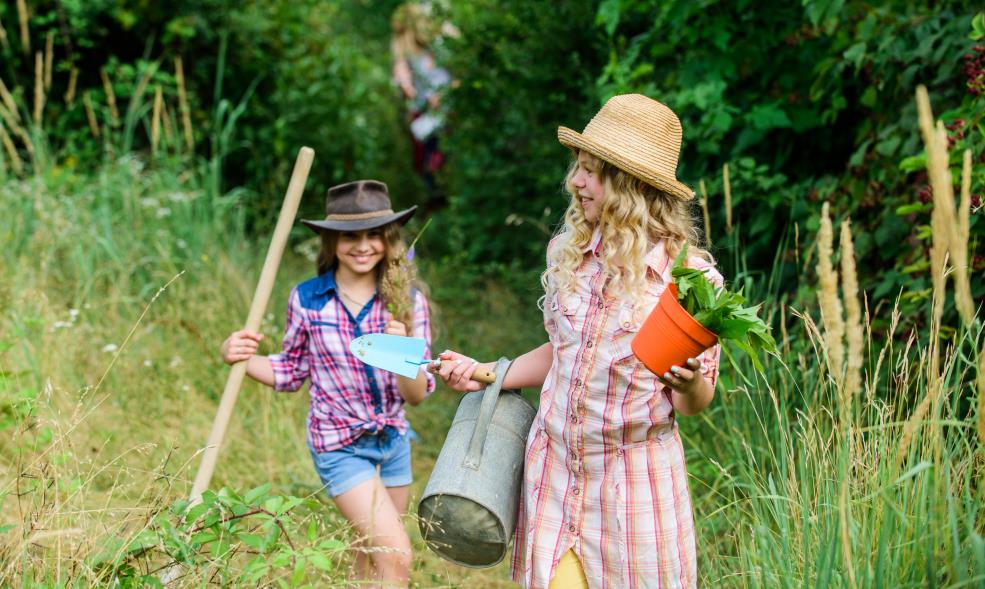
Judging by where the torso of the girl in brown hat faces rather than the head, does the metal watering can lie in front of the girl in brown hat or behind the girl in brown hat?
in front

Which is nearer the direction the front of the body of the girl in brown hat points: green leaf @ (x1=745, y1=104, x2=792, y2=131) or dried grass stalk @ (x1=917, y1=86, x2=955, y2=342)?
the dried grass stalk

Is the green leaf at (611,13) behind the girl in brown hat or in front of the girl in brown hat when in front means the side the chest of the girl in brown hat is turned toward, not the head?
behind

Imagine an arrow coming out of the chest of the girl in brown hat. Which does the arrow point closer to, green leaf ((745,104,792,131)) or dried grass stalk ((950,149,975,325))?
the dried grass stalk

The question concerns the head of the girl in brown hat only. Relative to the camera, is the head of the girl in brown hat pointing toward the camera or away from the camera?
toward the camera

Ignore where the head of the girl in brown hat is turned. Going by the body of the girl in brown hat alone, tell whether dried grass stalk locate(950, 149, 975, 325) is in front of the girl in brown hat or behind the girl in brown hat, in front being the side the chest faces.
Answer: in front

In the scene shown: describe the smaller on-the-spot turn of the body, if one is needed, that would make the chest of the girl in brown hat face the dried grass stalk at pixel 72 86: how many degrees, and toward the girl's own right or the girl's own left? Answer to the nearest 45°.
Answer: approximately 135° to the girl's own right

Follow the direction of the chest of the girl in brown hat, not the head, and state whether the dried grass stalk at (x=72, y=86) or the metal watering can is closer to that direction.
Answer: the metal watering can

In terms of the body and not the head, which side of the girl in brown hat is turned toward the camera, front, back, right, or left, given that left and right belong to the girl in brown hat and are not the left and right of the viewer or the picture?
front

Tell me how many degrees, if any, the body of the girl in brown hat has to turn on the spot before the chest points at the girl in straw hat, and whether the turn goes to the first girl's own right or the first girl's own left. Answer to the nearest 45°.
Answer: approximately 45° to the first girl's own left

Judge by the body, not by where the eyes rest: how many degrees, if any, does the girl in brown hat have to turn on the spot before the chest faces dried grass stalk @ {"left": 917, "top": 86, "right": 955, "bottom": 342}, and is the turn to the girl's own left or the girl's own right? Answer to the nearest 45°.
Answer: approximately 45° to the girl's own left
